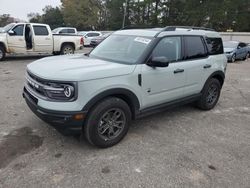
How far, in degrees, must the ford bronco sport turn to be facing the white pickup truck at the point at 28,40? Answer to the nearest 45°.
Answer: approximately 90° to its right

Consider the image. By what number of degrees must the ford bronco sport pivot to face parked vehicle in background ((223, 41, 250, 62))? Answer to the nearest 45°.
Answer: approximately 180°

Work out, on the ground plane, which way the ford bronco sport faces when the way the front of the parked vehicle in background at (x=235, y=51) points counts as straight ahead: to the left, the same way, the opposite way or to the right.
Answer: the same way

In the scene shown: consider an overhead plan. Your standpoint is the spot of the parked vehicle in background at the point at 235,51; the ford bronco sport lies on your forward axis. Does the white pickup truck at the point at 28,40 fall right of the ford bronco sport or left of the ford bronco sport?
right

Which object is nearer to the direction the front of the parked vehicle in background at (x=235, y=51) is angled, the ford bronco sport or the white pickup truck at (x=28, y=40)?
the white pickup truck

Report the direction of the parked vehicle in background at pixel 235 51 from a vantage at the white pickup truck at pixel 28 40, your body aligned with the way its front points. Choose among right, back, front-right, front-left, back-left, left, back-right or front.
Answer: back

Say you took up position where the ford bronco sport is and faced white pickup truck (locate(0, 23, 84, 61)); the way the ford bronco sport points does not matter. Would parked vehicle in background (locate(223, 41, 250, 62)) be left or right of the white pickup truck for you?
right

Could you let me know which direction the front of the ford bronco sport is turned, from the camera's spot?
facing the viewer and to the left of the viewer

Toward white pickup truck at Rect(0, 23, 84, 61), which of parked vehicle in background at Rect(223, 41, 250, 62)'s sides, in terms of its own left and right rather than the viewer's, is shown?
front

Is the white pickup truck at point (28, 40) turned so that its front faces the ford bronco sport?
no

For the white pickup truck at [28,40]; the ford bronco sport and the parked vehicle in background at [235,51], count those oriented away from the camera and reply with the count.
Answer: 0

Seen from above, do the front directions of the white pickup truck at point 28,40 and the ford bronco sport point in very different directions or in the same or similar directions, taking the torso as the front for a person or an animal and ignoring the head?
same or similar directions

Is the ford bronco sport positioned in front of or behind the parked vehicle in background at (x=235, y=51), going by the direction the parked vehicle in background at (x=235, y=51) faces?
in front
